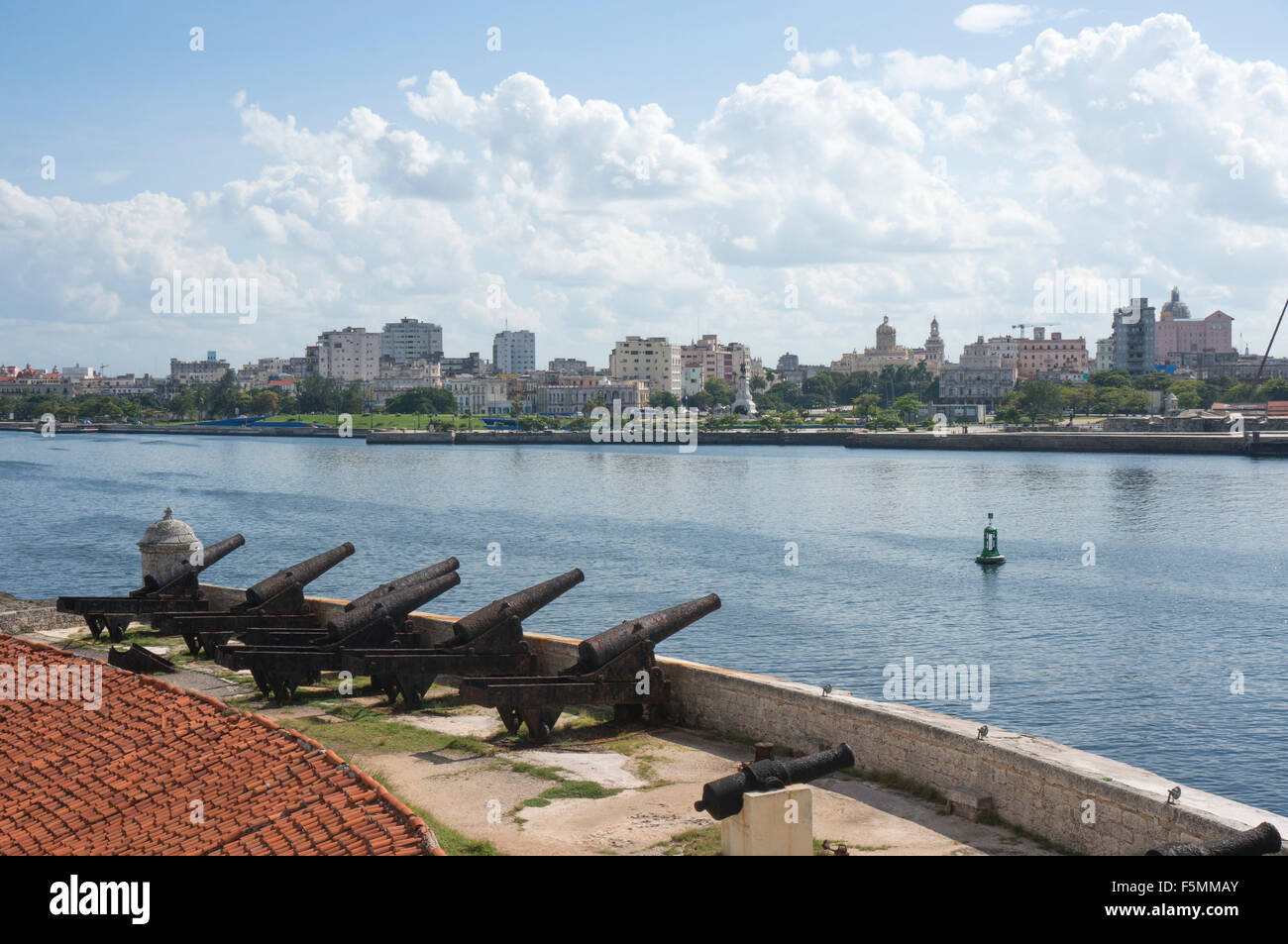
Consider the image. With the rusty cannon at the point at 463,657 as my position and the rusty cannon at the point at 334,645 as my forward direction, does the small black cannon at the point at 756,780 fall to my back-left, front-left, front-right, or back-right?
back-left

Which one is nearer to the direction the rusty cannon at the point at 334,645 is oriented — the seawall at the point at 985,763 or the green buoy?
the green buoy

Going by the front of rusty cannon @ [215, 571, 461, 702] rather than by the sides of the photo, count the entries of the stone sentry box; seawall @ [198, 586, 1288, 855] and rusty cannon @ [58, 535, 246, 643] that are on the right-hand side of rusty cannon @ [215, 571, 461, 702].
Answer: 1

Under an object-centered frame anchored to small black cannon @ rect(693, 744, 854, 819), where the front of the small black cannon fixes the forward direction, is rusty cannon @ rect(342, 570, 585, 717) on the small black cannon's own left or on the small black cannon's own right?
on the small black cannon's own left

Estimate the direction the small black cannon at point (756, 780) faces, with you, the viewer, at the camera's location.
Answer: facing away from the viewer and to the right of the viewer

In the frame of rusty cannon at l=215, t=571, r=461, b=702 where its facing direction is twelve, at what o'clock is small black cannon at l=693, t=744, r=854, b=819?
The small black cannon is roughly at 4 o'clock from the rusty cannon.

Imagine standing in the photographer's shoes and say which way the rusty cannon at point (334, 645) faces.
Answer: facing away from the viewer and to the right of the viewer

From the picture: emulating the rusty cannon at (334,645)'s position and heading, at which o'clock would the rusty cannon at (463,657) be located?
the rusty cannon at (463,657) is roughly at 3 o'clock from the rusty cannon at (334,645).

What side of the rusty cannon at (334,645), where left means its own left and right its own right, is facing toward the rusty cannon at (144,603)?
left

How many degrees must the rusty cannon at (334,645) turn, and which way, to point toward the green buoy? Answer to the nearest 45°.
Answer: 0° — it already faces it
